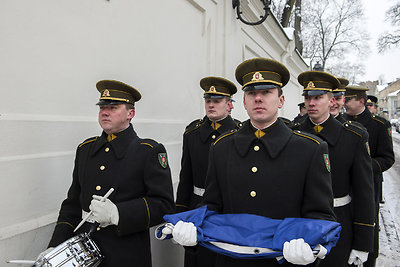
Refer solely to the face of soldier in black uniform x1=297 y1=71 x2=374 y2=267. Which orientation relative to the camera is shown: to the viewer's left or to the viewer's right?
to the viewer's left

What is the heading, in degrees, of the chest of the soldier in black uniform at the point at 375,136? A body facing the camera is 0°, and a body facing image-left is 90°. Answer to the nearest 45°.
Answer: approximately 45°

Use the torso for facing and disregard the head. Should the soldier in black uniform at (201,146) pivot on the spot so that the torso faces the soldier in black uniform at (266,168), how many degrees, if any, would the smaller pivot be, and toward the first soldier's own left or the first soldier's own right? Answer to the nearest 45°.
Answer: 0° — they already face them

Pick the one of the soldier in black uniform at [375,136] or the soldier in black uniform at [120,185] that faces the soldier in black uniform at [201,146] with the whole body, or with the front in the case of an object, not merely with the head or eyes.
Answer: the soldier in black uniform at [375,136]

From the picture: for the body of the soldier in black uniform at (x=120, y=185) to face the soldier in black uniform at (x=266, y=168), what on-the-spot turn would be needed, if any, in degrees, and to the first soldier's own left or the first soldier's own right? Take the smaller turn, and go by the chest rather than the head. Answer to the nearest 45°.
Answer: approximately 90° to the first soldier's own left

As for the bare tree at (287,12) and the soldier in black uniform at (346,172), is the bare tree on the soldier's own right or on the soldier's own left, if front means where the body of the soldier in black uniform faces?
on the soldier's own right

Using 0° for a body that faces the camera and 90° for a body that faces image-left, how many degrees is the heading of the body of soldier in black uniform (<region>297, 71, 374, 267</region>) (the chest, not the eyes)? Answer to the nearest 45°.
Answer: approximately 45°

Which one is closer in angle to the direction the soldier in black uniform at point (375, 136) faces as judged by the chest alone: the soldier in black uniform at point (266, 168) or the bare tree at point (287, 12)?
the soldier in black uniform

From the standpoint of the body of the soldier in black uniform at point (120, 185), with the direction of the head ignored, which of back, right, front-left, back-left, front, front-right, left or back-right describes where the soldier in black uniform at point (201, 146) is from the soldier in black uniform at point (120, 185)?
back
